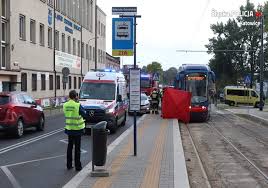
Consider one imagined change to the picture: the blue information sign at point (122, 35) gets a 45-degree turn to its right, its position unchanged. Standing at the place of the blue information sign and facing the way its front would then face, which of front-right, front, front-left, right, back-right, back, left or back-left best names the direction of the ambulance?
back-right

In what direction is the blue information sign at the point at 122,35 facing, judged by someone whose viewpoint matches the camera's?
facing the viewer

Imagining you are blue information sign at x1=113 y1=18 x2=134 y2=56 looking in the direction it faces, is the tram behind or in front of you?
behind

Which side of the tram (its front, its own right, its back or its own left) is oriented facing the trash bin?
front

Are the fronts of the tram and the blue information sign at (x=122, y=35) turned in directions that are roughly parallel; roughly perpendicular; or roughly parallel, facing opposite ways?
roughly parallel

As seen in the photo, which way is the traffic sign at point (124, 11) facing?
toward the camera

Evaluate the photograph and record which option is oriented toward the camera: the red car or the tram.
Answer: the tram

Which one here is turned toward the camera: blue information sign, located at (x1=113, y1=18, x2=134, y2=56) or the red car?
the blue information sign
